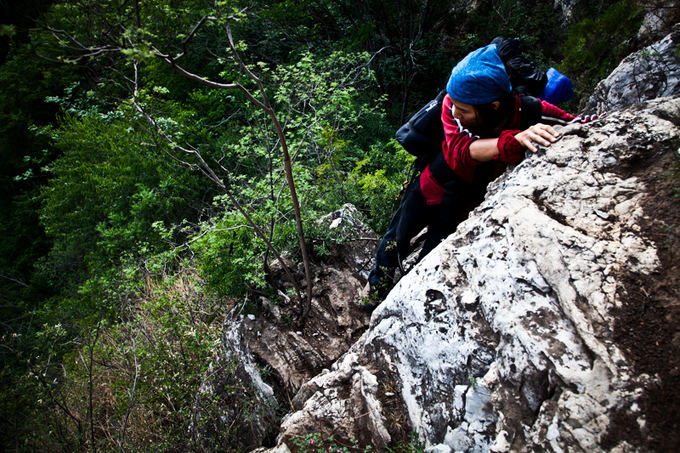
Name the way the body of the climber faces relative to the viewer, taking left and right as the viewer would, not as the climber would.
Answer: facing the viewer and to the right of the viewer
